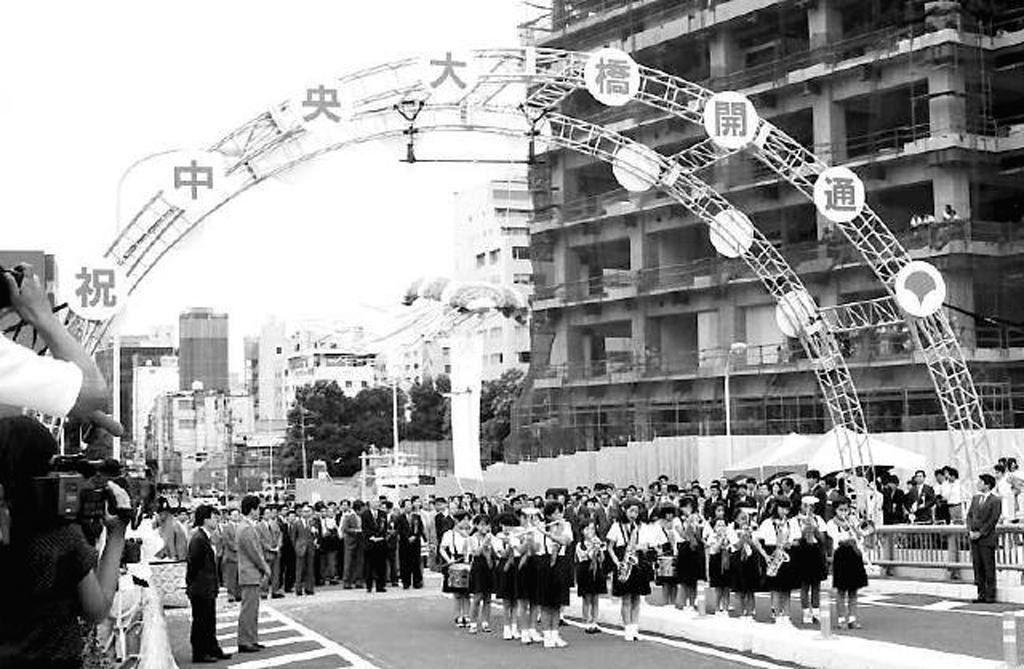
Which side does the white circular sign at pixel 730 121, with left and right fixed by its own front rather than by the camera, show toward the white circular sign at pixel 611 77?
right

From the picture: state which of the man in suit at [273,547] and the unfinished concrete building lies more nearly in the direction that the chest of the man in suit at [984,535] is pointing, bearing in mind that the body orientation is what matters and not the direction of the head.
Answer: the man in suit

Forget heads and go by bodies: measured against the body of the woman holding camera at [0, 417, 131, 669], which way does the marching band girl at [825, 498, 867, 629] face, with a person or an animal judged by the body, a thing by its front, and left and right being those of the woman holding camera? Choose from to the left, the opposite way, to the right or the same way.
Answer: the opposite way

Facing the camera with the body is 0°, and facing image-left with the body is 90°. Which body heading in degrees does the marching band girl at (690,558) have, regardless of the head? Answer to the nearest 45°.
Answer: approximately 45°

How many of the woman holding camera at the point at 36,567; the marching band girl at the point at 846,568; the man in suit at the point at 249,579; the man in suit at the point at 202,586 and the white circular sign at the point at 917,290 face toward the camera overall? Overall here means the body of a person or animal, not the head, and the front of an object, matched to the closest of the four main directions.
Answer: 2

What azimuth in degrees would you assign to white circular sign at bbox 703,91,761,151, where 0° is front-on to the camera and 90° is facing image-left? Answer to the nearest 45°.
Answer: approximately 0°

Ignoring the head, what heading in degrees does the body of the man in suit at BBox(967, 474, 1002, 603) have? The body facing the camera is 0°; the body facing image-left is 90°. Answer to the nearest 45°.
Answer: approximately 45°

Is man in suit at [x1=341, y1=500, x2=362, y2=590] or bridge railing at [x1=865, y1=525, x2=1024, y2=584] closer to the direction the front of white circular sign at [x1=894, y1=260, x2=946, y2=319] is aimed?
the bridge railing

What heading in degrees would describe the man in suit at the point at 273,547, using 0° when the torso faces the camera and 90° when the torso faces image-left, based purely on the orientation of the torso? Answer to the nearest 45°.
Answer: approximately 315°

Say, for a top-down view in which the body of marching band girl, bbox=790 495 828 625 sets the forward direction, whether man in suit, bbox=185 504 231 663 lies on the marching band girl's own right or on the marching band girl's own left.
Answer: on the marching band girl's own right

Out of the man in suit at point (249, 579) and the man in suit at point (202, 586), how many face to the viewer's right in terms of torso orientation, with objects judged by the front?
2

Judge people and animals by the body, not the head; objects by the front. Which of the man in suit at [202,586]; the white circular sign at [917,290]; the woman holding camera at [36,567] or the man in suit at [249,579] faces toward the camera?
the white circular sign

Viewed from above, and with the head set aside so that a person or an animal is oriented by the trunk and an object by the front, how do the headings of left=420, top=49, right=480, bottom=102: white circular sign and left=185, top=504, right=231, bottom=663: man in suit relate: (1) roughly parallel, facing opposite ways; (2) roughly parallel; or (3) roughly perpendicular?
roughly perpendicular
